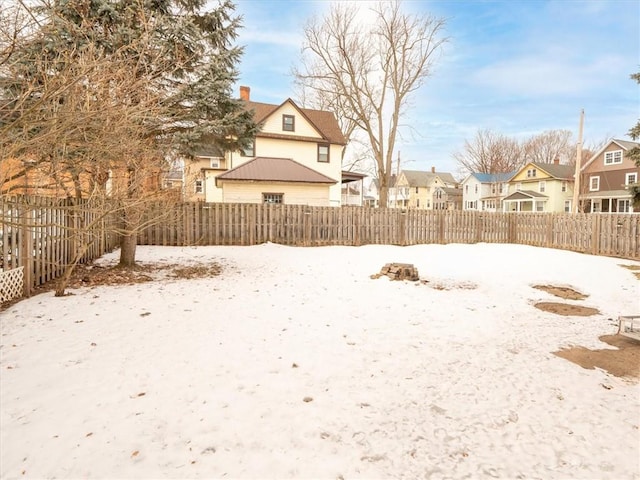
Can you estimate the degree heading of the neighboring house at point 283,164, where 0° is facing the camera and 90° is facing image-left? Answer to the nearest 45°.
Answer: approximately 270°

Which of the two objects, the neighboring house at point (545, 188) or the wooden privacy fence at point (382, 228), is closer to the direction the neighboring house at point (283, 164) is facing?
the neighboring house

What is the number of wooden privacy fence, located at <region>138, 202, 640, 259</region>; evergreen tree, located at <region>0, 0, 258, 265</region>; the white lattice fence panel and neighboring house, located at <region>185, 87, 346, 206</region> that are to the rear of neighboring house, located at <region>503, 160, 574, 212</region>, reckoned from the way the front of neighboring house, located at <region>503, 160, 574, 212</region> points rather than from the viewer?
0

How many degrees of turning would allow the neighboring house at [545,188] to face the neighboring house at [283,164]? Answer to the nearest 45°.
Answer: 0° — it already faces it

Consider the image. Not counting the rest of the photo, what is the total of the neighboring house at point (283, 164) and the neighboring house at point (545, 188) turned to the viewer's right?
1

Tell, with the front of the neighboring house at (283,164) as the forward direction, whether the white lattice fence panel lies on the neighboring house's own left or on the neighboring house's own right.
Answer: on the neighboring house's own right

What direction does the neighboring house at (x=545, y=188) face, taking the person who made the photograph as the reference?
facing the viewer and to the left of the viewer

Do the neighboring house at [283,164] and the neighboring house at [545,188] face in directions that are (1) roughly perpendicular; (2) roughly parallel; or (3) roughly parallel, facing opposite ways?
roughly parallel, facing opposite ways

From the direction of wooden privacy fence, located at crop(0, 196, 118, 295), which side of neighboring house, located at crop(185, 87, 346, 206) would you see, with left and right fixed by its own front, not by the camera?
right

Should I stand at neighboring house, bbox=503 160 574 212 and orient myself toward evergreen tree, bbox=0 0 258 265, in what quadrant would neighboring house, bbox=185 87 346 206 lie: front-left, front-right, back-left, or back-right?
front-right
